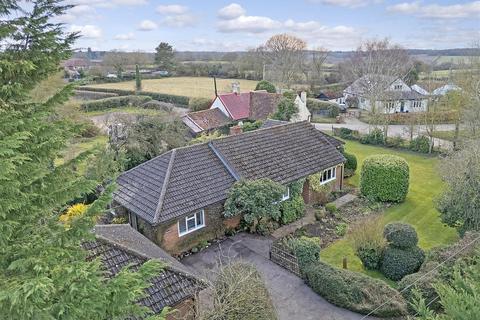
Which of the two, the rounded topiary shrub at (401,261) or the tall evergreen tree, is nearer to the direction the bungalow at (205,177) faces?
the rounded topiary shrub

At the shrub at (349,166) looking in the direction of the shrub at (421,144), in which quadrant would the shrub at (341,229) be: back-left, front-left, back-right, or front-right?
back-right

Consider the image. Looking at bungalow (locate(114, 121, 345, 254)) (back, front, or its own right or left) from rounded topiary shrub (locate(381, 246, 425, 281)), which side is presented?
front

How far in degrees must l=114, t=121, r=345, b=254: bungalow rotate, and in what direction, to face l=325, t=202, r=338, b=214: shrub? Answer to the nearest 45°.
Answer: approximately 45° to its left

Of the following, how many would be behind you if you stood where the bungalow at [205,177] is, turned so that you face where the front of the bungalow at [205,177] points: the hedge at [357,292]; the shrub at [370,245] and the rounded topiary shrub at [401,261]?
0

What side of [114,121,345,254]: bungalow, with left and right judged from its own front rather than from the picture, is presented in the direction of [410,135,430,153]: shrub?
left

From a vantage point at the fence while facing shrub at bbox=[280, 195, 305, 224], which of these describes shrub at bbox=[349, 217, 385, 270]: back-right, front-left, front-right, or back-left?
front-right

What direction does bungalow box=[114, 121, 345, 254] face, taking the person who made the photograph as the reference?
facing the viewer and to the right of the viewer

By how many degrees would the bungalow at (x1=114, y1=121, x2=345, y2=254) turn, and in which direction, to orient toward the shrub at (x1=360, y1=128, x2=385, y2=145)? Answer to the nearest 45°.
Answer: approximately 90° to its left

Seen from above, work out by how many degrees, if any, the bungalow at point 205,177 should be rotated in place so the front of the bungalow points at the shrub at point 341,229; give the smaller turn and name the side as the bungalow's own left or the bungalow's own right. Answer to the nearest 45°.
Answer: approximately 45° to the bungalow's own left

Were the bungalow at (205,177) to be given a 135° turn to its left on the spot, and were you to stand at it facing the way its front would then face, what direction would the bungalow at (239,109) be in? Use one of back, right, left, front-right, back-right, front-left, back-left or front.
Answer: front

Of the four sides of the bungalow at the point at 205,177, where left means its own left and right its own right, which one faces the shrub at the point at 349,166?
left

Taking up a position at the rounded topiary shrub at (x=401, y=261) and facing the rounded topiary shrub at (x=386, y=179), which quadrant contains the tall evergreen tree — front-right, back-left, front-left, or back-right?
back-left

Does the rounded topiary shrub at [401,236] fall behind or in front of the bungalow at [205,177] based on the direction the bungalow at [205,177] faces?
in front

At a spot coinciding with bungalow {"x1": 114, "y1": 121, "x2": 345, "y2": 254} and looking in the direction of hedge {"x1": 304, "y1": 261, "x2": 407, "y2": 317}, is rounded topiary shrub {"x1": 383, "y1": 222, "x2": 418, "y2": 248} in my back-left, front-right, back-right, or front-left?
front-left

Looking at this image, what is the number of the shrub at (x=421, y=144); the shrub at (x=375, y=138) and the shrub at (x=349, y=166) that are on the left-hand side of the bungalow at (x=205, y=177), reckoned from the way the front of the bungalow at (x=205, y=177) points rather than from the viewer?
3

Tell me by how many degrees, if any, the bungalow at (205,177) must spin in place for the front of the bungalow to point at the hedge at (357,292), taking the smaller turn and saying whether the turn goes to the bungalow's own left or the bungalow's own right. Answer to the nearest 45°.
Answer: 0° — it already faces it

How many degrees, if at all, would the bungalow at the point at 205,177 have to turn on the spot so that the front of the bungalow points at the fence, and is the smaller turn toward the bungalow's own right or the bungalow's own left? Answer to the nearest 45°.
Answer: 0° — it already faces it

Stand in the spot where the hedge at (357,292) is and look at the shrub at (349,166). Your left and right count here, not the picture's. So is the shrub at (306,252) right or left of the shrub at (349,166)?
left

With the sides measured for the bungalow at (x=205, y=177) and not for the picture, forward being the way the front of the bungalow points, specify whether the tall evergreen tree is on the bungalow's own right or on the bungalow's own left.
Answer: on the bungalow's own right
